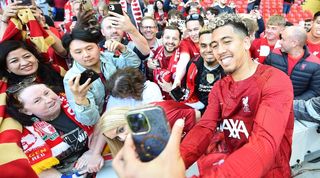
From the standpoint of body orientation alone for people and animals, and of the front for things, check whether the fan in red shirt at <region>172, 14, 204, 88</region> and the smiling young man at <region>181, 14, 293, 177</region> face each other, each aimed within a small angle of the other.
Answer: no

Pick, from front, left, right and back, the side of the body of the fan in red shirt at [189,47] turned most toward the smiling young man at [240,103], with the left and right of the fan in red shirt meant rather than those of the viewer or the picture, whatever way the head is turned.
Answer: front

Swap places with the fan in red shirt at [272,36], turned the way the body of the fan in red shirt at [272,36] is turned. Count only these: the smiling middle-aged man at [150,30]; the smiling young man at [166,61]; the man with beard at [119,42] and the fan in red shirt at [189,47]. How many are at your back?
0

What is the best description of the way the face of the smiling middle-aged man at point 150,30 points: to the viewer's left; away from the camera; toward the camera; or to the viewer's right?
toward the camera

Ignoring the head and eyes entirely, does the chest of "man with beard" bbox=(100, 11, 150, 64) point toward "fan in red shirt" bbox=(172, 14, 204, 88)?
no

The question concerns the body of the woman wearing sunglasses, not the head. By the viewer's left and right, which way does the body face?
facing the viewer and to the right of the viewer

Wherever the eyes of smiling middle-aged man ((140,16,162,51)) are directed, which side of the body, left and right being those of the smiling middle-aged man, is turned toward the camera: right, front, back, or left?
front

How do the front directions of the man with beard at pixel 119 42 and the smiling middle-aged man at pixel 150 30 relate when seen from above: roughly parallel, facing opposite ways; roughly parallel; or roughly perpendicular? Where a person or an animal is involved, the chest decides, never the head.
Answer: roughly parallel

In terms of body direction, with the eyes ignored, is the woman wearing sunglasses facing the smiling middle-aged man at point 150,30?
no

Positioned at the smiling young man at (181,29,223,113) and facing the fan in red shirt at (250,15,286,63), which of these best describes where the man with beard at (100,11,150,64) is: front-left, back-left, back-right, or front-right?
back-left

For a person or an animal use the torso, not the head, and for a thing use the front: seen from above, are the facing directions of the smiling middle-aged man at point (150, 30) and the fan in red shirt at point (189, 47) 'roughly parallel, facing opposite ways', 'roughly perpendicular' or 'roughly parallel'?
roughly parallel

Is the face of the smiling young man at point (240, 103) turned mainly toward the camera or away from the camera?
toward the camera

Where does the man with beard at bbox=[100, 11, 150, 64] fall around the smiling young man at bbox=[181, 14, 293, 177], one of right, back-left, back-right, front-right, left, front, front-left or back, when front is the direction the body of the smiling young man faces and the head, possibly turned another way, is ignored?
right

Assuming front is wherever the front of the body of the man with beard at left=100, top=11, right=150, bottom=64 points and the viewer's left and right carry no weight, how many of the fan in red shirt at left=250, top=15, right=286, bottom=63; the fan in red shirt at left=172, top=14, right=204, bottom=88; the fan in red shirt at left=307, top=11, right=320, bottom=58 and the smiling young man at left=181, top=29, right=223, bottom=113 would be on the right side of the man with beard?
0

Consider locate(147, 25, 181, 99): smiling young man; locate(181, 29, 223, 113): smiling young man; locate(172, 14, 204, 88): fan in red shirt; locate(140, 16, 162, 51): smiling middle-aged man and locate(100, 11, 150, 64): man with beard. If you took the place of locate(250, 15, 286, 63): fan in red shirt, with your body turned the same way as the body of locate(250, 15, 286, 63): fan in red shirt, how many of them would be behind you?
0

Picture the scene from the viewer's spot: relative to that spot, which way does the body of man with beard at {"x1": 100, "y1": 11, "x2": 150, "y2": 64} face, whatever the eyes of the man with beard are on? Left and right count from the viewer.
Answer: facing the viewer
